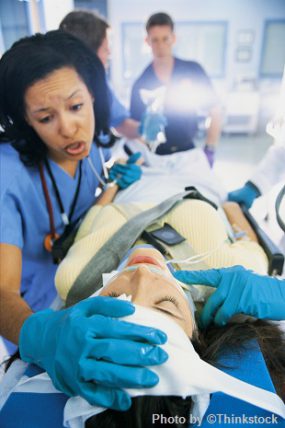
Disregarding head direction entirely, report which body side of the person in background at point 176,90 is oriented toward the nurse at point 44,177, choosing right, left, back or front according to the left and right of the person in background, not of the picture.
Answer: front

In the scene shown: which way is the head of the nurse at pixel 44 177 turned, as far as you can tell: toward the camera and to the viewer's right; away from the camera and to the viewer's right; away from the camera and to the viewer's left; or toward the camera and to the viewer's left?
toward the camera and to the viewer's right

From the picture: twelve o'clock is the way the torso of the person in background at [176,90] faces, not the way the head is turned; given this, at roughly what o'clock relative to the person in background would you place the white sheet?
The white sheet is roughly at 12 o'clock from the person in background.

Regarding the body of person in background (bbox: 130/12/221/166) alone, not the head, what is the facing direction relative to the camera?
toward the camera

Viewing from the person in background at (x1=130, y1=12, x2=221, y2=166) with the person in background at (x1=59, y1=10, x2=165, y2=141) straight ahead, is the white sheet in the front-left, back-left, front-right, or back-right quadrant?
front-left

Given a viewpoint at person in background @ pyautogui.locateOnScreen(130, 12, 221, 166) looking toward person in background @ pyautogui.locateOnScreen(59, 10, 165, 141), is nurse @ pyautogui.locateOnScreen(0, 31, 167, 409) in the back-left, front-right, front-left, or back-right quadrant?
front-left

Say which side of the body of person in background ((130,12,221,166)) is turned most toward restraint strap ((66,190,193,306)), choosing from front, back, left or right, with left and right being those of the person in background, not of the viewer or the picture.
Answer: front

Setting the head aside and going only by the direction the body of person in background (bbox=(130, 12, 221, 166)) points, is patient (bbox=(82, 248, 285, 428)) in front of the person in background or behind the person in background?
in front

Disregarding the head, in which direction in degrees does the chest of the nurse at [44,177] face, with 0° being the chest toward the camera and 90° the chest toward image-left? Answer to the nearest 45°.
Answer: approximately 315°

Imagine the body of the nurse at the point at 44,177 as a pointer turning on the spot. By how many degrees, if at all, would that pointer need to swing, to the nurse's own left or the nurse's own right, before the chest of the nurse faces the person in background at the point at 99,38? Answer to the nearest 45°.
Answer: approximately 135° to the nurse's own left

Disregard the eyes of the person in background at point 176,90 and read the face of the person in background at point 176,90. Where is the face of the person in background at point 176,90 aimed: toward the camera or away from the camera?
toward the camera

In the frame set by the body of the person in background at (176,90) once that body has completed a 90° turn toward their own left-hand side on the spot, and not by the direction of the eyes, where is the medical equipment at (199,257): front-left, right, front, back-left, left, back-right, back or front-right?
right
